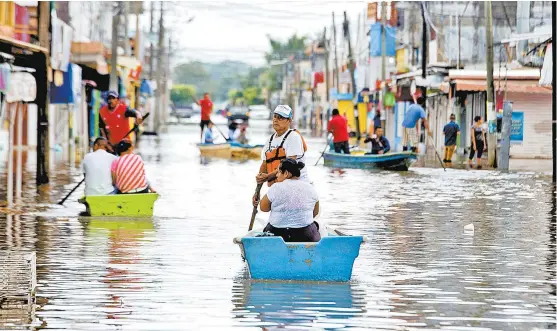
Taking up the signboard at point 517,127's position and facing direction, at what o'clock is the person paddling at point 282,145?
The person paddling is roughly at 12 o'clock from the signboard.

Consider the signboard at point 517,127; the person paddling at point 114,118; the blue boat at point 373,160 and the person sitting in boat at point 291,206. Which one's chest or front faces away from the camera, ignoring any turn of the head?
the person sitting in boat

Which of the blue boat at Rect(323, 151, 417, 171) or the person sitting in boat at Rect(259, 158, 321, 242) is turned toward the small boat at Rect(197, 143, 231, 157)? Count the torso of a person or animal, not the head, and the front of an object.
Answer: the person sitting in boat

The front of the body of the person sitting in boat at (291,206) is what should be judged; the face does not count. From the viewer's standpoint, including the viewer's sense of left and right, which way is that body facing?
facing away from the viewer

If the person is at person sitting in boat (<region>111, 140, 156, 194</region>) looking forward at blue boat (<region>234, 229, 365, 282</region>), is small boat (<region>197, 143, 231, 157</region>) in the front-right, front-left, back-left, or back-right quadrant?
back-left

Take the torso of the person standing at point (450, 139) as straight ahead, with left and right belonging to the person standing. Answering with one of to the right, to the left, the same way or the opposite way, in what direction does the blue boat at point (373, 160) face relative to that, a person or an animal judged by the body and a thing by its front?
to the right

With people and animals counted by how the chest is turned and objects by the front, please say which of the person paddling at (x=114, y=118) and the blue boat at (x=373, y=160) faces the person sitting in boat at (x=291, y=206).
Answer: the person paddling

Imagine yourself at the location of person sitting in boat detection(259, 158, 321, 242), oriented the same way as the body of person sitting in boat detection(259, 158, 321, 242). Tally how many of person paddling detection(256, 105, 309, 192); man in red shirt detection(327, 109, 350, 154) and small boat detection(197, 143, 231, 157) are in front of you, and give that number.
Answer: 3
